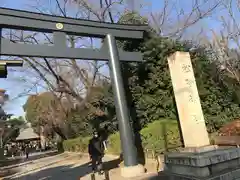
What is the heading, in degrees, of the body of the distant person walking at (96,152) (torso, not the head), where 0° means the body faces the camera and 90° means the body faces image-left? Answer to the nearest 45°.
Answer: approximately 0°

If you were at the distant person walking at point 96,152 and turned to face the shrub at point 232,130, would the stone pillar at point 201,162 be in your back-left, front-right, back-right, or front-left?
front-right

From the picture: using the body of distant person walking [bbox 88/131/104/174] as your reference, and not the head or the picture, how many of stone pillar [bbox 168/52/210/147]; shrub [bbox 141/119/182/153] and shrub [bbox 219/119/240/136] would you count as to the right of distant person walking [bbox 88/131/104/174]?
0

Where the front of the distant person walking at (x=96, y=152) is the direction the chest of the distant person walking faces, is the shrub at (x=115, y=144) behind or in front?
behind

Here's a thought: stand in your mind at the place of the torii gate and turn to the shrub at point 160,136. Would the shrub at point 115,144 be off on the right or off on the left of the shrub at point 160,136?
left

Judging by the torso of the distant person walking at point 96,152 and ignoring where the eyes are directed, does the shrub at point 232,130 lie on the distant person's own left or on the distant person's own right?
on the distant person's own left

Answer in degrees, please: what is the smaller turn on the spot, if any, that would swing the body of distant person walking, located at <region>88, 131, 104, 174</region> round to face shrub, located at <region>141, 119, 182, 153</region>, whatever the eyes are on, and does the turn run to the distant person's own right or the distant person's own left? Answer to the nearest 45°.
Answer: approximately 90° to the distant person's own left

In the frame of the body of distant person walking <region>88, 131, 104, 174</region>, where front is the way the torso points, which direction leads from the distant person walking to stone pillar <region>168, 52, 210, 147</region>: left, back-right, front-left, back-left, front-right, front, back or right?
front-left

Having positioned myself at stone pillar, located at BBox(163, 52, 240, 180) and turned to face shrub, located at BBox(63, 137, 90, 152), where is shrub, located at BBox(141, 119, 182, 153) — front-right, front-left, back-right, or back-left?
front-right

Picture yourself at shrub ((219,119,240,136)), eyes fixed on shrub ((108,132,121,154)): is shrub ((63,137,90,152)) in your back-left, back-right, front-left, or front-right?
front-right

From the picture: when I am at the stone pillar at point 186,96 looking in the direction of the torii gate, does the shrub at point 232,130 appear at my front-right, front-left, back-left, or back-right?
back-right

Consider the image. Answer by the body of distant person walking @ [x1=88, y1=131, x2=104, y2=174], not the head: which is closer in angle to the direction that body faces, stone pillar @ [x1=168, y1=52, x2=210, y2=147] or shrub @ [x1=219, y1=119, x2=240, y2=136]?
the stone pillar
